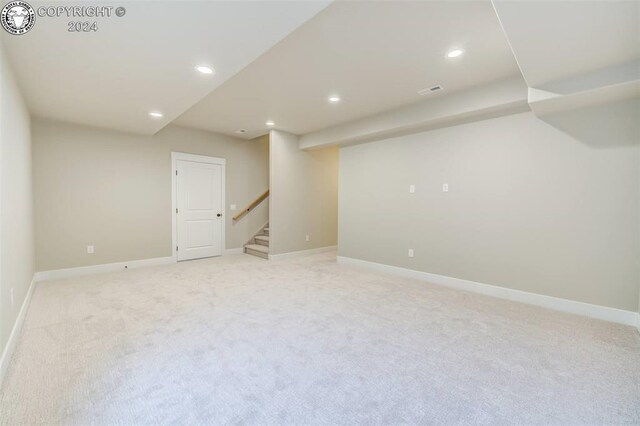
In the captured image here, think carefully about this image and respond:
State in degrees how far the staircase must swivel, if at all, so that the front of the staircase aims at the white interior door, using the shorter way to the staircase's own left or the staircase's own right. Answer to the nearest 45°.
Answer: approximately 45° to the staircase's own right

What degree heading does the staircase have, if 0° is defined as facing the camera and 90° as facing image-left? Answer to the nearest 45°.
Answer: approximately 45°
